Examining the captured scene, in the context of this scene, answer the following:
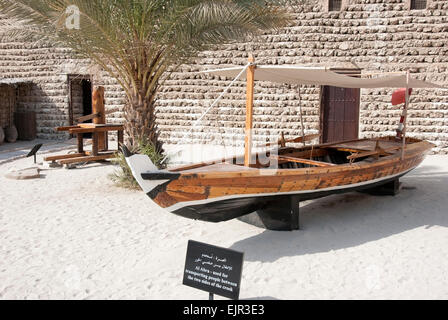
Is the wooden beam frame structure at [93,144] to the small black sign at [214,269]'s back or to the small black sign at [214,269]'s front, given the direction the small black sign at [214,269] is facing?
to the back

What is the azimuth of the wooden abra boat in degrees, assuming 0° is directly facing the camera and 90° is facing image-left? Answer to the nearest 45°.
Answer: approximately 45°

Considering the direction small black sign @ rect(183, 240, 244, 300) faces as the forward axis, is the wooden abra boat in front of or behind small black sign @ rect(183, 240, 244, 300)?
behind

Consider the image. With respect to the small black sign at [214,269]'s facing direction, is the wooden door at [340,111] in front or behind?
behind

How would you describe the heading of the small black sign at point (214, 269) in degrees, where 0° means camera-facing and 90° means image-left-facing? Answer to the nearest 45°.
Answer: approximately 0°

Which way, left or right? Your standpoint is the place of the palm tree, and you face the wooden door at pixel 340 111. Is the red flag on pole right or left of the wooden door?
right

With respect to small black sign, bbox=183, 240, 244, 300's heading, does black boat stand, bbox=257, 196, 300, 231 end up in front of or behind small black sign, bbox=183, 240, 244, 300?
behind

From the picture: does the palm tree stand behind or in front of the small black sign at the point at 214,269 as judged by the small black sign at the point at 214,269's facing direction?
behind
